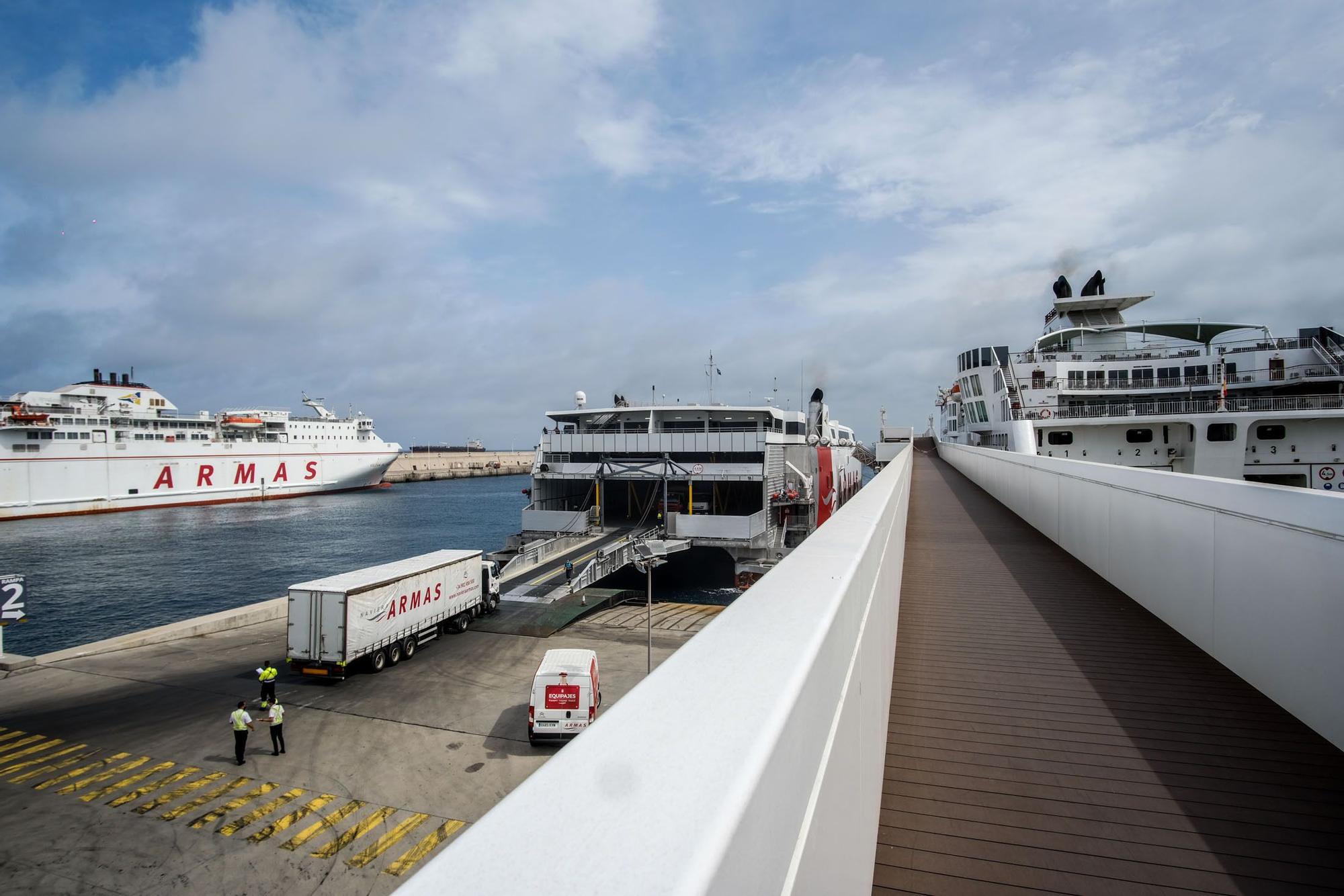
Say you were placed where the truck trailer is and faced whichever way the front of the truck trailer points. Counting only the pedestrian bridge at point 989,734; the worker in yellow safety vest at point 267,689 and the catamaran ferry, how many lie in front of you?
1

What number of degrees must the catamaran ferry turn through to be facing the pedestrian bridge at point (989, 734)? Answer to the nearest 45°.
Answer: approximately 180°

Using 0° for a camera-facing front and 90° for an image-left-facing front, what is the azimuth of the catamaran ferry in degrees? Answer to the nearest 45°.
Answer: approximately 180°

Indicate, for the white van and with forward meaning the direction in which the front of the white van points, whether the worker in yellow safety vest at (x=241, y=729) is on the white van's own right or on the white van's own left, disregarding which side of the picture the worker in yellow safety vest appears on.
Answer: on the white van's own left

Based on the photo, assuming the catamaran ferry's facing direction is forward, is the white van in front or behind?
behind

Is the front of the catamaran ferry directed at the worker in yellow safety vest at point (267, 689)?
no

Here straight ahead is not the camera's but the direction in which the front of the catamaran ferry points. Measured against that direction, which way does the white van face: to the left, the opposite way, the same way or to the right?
the same way

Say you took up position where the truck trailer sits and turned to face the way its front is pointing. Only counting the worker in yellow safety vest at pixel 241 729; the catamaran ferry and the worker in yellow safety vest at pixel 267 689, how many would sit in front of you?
1

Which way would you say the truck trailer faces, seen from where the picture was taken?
facing away from the viewer and to the right of the viewer

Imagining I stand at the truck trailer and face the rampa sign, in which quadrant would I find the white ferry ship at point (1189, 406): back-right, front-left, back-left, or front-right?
back-right

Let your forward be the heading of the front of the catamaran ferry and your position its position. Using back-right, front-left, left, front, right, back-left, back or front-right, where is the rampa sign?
back-left

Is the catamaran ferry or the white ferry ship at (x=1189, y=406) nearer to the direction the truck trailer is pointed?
the catamaran ferry

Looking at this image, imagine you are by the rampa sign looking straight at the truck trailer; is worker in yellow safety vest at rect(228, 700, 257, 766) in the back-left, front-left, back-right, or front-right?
front-right

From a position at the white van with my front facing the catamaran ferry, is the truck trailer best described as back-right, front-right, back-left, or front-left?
front-left

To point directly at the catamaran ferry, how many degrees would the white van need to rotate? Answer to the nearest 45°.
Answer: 0° — it already faces it

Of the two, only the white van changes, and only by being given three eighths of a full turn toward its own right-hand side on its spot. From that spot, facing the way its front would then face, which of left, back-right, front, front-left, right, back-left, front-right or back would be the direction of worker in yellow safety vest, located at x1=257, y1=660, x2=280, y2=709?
back-right

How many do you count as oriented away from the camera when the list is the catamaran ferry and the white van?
2
